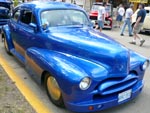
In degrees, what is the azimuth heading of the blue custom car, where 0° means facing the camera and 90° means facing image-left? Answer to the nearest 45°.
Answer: approximately 315°
